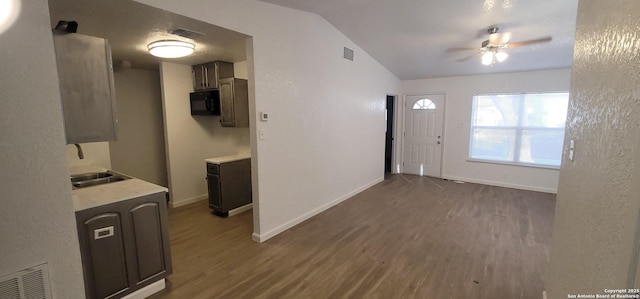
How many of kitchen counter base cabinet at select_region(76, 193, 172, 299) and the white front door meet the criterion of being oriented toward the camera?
1

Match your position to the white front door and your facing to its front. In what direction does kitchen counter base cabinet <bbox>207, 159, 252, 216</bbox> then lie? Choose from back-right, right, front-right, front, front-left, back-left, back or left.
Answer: front-right

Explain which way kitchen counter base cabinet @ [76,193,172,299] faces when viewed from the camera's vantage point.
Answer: facing away from the viewer and to the right of the viewer

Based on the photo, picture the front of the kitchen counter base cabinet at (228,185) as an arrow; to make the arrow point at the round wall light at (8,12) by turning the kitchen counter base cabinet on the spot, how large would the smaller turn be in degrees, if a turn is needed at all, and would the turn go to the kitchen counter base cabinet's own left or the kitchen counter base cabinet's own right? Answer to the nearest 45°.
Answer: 0° — it already faces it

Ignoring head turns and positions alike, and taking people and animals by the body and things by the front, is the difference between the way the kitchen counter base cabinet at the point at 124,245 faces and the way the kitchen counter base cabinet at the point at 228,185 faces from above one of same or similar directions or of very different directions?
very different directions

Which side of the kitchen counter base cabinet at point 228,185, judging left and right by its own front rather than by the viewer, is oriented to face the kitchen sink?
front

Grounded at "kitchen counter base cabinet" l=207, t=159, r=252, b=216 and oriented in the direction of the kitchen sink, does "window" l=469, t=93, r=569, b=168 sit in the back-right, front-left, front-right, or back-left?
back-left

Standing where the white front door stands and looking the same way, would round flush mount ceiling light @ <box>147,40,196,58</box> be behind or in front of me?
in front

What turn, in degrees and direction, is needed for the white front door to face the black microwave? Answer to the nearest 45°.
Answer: approximately 45° to its right

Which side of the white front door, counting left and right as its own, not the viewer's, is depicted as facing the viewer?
front
